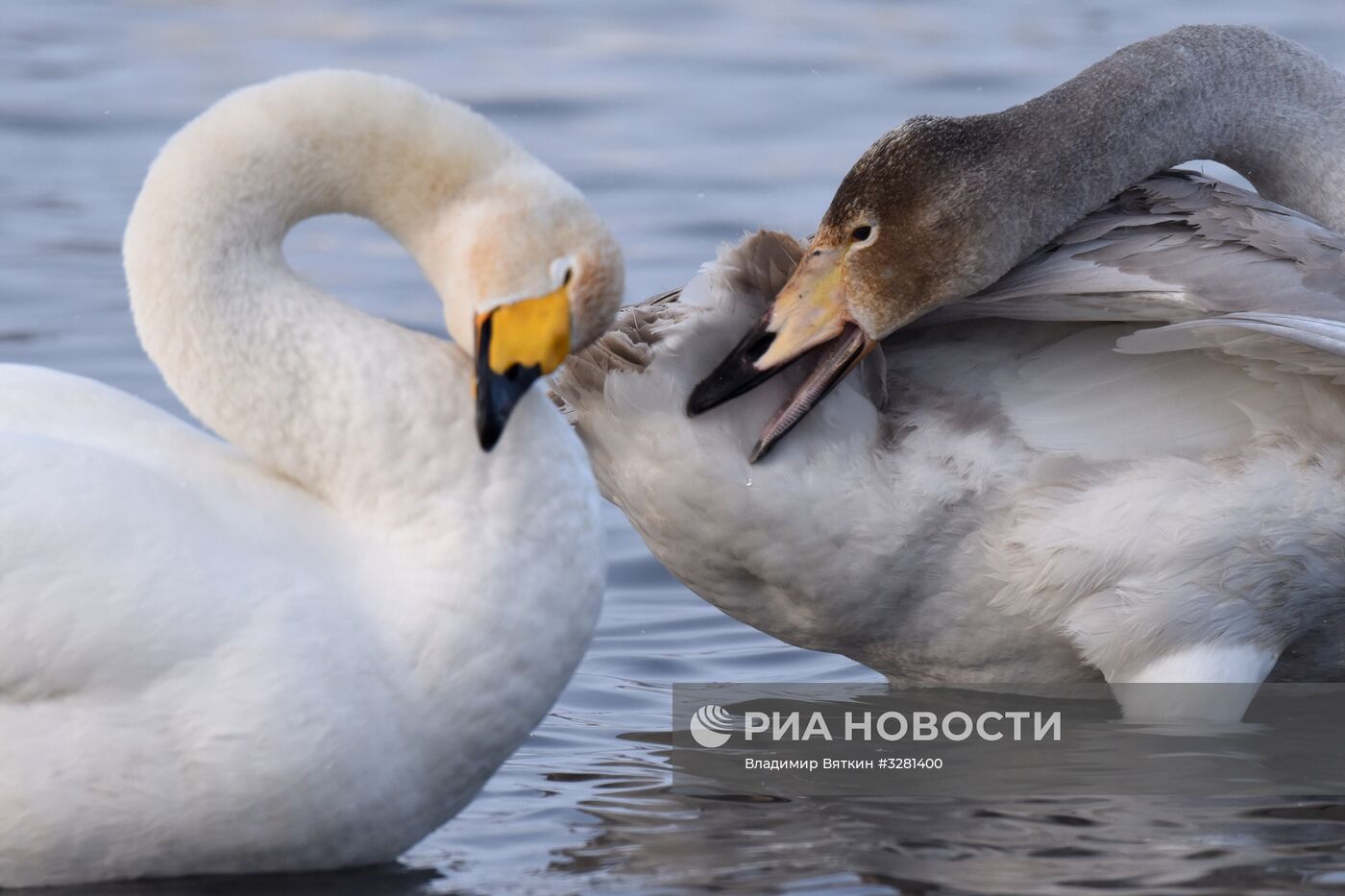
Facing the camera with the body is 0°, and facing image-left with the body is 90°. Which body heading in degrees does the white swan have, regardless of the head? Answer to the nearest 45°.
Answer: approximately 270°
